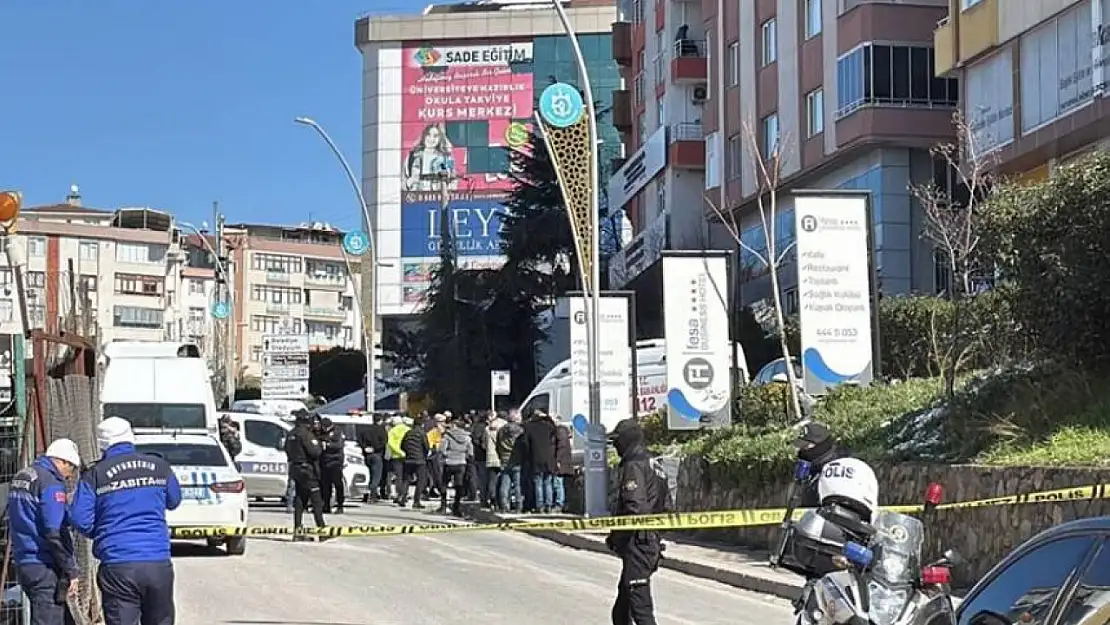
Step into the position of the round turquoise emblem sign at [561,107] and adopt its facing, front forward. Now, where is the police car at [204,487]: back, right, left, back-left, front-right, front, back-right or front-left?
front-right

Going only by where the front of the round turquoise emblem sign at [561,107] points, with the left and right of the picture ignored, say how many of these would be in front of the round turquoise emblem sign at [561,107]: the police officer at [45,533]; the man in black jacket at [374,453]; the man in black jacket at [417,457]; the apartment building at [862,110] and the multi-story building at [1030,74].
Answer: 1

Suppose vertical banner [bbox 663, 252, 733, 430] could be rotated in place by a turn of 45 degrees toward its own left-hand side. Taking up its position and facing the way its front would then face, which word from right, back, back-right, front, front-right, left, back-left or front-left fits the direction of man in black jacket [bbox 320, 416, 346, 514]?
back-right

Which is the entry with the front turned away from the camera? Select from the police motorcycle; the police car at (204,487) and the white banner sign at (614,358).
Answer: the police car

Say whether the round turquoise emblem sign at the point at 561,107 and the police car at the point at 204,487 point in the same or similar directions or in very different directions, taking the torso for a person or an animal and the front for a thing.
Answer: very different directions

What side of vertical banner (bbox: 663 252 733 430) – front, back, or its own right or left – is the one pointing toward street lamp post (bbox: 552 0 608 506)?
right

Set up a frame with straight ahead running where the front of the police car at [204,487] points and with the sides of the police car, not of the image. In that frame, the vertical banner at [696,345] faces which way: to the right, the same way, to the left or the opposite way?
the opposite way

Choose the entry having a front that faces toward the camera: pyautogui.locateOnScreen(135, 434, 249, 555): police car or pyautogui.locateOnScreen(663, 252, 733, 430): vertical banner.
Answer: the vertical banner

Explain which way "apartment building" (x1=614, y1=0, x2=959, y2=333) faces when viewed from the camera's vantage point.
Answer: facing the viewer and to the left of the viewer

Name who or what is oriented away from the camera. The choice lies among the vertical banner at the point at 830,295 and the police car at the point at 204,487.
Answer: the police car

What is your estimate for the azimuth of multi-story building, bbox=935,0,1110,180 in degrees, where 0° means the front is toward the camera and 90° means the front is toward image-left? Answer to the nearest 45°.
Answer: approximately 45°

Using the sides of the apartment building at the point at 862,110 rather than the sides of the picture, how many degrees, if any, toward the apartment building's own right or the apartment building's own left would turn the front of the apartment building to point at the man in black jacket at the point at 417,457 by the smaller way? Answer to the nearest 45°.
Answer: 0° — it already faces them

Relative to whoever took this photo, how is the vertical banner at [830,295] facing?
facing the viewer

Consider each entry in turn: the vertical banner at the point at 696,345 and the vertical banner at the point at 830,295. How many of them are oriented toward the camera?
2

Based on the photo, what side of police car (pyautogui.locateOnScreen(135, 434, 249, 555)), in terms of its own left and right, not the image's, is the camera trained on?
back

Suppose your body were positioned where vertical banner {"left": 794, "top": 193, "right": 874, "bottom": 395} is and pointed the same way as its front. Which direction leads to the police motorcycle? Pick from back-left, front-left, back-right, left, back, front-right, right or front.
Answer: front
